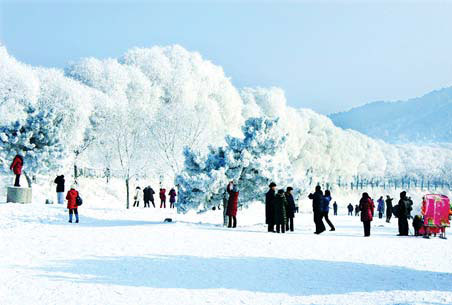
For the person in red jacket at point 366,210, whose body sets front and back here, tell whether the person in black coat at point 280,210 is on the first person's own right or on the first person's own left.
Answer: on the first person's own left

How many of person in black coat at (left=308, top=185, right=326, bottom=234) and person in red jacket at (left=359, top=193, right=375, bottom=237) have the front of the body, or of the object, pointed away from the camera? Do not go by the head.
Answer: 1

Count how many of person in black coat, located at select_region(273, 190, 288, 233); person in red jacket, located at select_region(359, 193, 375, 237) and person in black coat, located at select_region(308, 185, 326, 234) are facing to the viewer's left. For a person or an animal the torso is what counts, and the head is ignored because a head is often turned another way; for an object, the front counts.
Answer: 1

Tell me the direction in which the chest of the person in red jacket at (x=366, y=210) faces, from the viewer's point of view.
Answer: away from the camera

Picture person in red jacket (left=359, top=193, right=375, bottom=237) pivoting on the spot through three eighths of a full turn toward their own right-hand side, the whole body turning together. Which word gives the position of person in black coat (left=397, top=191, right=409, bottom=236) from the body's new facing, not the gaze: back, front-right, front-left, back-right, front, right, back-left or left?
left

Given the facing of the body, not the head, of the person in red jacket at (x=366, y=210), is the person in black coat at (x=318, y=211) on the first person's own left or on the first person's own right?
on the first person's own left

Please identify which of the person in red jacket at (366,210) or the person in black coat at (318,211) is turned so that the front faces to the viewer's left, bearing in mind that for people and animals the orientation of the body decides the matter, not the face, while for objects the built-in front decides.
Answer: the person in black coat

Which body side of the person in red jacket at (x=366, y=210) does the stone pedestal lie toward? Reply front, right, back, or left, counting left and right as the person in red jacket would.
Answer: left

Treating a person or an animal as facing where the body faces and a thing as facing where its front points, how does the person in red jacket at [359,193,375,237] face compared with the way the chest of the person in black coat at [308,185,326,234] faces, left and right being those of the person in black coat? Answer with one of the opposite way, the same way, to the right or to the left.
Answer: to the right
